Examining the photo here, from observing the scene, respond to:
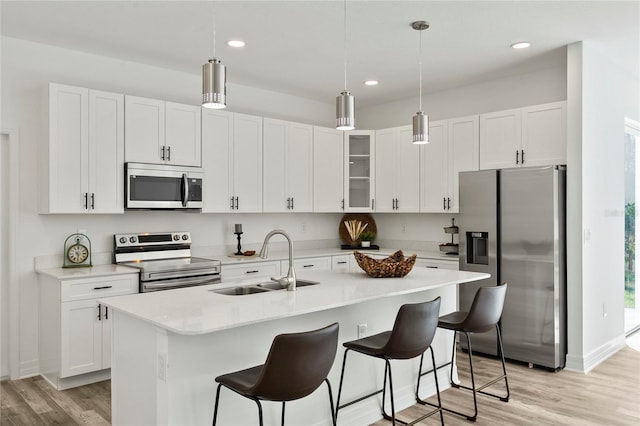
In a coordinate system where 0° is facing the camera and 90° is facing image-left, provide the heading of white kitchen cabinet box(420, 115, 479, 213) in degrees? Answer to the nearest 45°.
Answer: approximately 45°

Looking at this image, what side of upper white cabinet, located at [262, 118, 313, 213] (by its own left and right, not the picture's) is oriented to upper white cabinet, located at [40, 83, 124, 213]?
right

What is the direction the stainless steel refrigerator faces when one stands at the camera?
facing the viewer and to the left of the viewer

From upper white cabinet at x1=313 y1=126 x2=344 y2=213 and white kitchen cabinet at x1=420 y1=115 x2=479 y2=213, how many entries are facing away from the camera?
0

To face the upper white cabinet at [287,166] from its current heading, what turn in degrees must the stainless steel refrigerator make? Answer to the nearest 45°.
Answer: approximately 45° to its right

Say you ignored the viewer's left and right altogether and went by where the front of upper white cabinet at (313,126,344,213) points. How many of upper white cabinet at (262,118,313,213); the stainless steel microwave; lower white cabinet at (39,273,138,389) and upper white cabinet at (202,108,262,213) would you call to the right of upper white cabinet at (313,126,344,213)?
4

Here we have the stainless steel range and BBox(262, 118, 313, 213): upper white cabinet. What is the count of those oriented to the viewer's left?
0

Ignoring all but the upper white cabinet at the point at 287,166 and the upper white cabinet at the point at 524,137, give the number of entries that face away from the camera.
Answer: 0

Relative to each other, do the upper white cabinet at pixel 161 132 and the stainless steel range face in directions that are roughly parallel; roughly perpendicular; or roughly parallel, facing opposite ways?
roughly parallel

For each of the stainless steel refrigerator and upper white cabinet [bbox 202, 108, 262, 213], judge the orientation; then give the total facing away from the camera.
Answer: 0

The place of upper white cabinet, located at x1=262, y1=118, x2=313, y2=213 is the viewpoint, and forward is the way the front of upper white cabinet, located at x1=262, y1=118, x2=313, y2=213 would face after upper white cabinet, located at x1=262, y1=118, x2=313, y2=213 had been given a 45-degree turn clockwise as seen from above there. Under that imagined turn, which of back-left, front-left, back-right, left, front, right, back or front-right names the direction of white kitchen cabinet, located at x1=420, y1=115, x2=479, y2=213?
left

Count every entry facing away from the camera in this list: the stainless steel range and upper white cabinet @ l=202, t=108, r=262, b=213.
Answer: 0

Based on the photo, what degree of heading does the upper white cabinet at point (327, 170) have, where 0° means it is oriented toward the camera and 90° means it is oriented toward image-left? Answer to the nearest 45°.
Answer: approximately 315°

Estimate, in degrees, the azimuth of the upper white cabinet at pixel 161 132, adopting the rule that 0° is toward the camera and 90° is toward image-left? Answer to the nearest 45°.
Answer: approximately 315°

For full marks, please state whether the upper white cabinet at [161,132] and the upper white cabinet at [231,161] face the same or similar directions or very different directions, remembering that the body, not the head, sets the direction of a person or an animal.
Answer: same or similar directions

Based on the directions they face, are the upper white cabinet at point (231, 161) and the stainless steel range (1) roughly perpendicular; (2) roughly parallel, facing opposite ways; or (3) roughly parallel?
roughly parallel

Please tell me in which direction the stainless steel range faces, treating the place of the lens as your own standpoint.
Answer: facing the viewer and to the right of the viewer
